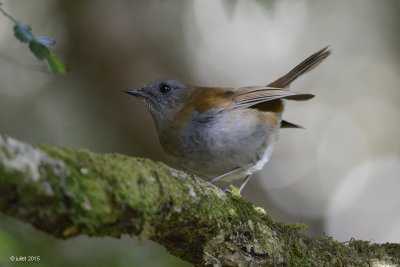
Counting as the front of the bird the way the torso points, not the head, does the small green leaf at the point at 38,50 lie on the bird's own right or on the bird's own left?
on the bird's own right

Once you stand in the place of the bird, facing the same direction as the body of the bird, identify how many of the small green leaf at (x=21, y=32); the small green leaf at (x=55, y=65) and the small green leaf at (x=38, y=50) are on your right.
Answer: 3

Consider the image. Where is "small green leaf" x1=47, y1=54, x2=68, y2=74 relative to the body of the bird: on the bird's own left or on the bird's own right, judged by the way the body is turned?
on the bird's own right

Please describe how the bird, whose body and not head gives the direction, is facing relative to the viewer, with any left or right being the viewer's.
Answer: facing to the left of the viewer
